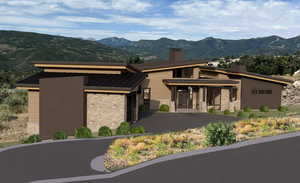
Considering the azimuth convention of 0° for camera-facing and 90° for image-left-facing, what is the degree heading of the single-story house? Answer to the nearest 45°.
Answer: approximately 0°

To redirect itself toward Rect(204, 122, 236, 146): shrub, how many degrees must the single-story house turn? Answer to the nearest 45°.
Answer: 0° — it already faces it

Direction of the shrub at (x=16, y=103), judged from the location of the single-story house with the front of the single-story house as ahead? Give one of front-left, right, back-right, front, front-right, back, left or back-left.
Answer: back-right
